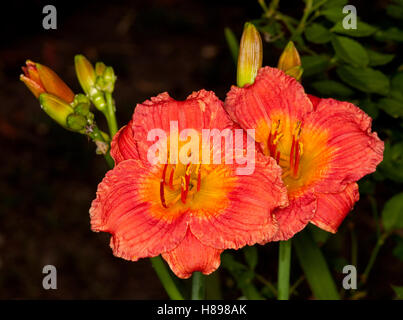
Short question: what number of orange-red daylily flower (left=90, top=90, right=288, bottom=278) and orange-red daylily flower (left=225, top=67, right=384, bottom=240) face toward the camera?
2

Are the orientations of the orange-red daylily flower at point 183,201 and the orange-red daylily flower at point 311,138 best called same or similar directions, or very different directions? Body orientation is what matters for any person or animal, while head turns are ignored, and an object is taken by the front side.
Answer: same or similar directions

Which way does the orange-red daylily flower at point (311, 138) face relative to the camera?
toward the camera

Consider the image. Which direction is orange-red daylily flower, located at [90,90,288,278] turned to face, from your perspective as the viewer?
facing the viewer
